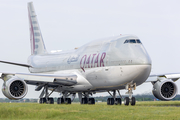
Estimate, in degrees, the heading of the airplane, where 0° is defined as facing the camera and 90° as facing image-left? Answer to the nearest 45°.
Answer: approximately 315°
